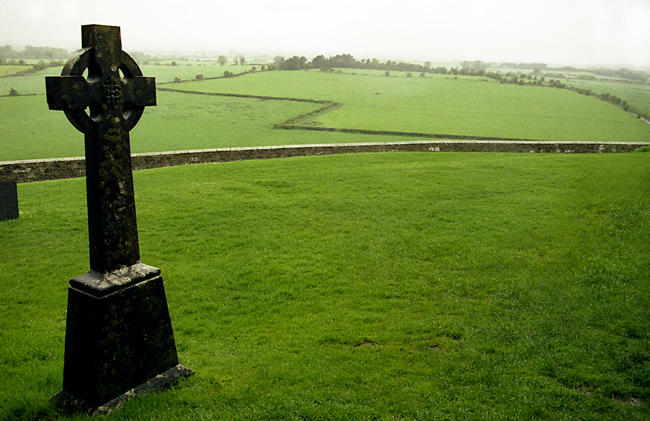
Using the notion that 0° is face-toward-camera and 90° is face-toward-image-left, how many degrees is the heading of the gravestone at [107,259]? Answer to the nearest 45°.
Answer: approximately 315°

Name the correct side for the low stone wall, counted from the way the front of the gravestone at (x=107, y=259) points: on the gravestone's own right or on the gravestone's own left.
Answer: on the gravestone's own left

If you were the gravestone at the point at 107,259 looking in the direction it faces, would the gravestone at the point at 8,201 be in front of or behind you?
behind
